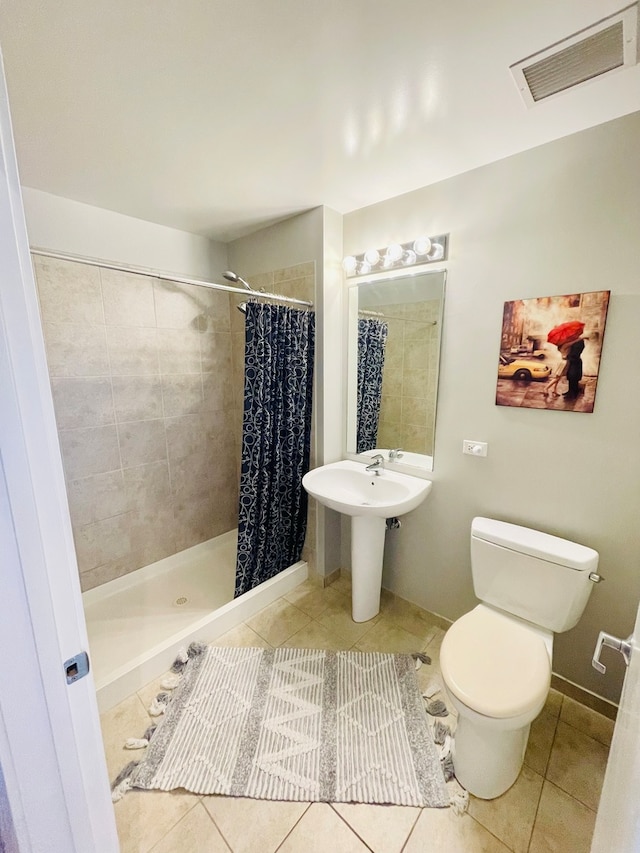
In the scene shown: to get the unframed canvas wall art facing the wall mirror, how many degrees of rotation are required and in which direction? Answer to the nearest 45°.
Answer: approximately 45° to its right

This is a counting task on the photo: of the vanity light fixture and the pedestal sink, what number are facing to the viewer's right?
0

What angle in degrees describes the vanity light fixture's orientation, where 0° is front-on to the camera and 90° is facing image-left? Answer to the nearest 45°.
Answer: approximately 45°

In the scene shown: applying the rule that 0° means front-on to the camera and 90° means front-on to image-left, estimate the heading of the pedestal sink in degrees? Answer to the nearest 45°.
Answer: approximately 45°

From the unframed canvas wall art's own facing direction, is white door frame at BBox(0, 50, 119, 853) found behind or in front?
in front

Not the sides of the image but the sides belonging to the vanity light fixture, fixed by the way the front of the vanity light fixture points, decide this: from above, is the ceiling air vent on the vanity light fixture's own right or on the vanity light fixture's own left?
on the vanity light fixture's own left

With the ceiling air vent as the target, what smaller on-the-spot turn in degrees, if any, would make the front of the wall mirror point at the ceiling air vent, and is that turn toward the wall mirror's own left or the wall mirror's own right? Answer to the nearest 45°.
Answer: approximately 90° to the wall mirror's own left

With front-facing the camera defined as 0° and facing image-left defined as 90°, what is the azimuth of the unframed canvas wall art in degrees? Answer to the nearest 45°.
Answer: approximately 45°

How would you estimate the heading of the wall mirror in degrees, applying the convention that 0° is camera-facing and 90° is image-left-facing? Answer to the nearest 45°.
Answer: approximately 45°

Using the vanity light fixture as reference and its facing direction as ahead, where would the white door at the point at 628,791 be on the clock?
The white door is roughly at 10 o'clock from the vanity light fixture.
